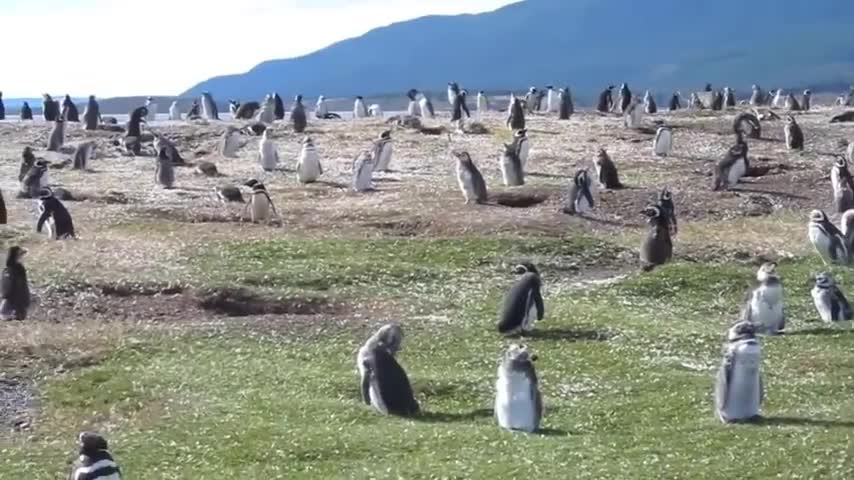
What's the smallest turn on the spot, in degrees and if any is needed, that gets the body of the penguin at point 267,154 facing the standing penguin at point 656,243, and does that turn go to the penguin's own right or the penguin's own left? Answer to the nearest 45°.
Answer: approximately 45° to the penguin's own left

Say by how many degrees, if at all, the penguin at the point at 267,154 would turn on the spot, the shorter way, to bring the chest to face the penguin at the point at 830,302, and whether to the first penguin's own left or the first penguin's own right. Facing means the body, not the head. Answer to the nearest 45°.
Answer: approximately 45° to the first penguin's own left

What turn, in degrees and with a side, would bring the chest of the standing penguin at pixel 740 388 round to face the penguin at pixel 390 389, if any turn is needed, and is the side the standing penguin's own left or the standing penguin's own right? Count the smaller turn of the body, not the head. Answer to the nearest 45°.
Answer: approximately 135° to the standing penguin's own right

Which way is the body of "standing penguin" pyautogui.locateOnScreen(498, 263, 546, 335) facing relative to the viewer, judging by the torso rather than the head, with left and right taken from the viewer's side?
facing away from the viewer and to the right of the viewer

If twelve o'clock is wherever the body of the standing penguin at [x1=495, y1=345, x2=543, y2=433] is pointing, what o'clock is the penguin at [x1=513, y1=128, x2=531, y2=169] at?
The penguin is roughly at 6 o'clock from the standing penguin.

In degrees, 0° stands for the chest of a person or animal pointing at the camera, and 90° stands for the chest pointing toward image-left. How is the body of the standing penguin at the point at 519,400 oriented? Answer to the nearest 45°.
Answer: approximately 0°

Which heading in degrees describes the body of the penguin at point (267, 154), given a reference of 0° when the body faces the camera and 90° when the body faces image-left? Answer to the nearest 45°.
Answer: approximately 0°

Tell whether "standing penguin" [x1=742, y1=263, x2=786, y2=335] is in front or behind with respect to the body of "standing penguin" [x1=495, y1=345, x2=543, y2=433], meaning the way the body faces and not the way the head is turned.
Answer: behind
